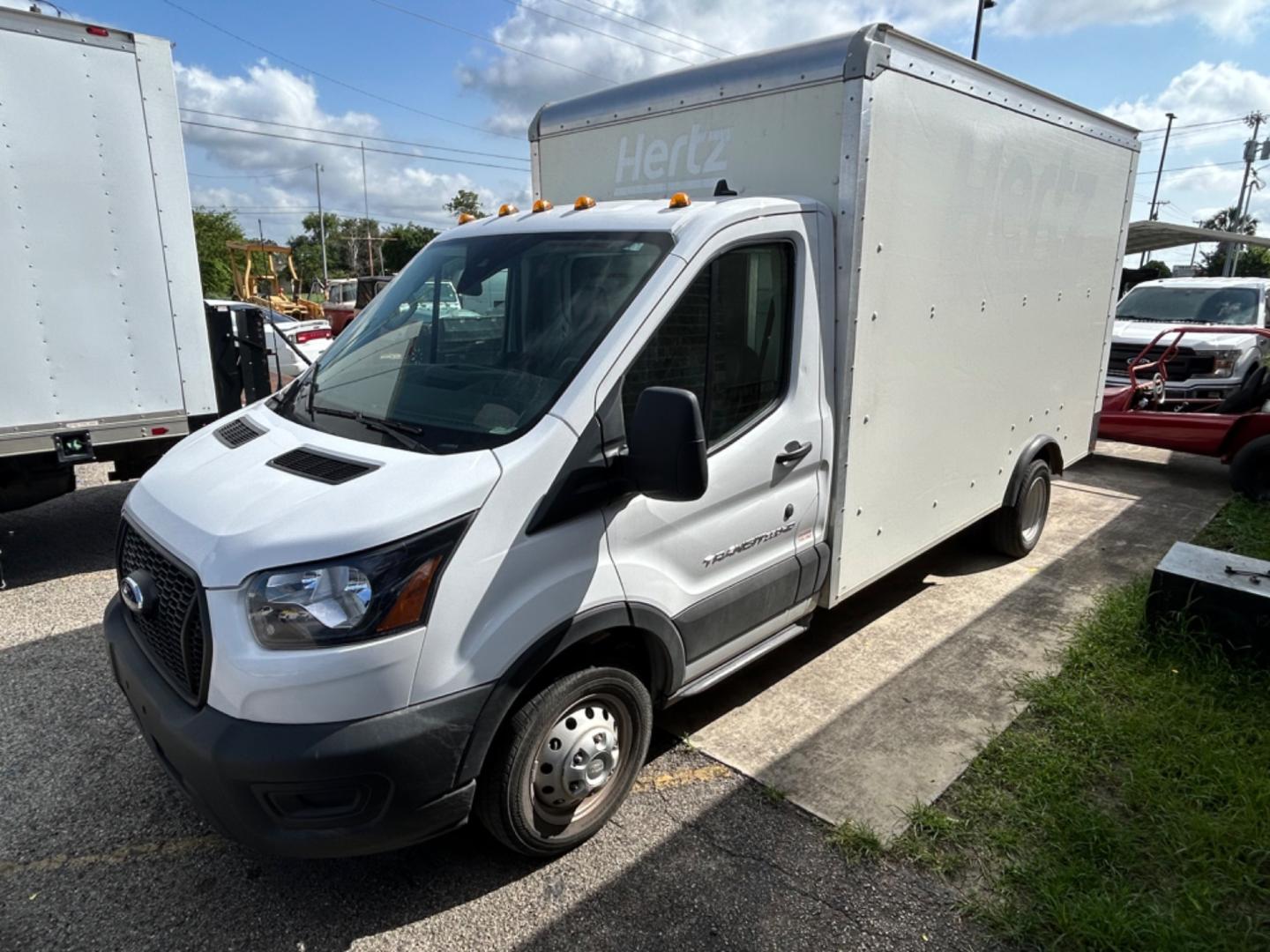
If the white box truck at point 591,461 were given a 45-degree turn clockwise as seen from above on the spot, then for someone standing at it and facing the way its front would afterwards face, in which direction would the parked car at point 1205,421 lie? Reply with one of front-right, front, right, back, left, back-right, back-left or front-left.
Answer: back-right

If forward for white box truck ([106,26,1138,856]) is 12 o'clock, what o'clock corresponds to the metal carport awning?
The metal carport awning is roughly at 6 o'clock from the white box truck.

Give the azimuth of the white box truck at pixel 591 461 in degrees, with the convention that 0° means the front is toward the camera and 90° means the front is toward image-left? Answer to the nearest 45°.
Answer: approximately 45°

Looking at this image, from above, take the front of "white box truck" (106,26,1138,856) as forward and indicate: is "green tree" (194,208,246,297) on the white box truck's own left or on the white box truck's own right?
on the white box truck's own right

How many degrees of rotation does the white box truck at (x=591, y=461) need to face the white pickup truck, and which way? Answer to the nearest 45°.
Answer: approximately 180°
